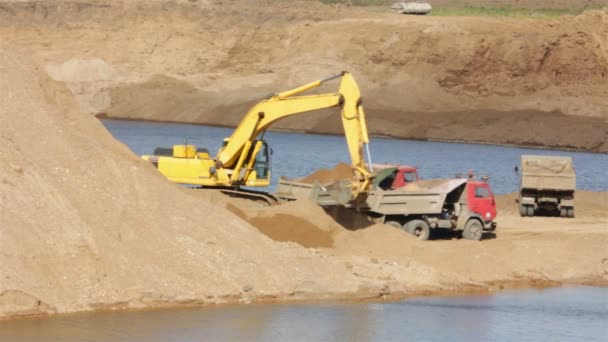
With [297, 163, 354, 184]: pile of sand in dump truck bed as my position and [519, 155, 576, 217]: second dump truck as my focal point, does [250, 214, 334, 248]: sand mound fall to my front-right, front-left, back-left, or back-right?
back-right

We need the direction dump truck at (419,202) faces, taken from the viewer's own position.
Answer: facing to the right of the viewer

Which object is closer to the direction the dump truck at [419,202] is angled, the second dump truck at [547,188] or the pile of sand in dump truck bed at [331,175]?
the second dump truck

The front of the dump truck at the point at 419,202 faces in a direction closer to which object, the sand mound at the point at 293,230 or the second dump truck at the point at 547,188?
the second dump truck

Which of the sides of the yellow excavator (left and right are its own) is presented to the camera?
right

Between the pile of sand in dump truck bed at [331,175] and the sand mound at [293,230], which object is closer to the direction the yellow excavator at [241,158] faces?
the pile of sand in dump truck bed

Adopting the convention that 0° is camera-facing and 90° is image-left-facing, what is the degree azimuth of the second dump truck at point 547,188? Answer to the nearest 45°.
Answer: approximately 180°

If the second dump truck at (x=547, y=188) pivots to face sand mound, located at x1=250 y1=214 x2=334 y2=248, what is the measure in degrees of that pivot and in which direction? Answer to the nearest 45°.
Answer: approximately 135° to its left

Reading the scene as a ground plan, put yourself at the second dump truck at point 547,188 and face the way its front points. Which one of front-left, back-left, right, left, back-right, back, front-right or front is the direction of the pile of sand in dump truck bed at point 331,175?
back-left

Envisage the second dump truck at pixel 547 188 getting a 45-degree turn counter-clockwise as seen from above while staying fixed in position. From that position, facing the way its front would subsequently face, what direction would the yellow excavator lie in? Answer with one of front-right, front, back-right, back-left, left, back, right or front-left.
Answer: left

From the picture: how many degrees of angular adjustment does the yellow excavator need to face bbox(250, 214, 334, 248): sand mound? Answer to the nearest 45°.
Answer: approximately 90° to its right
